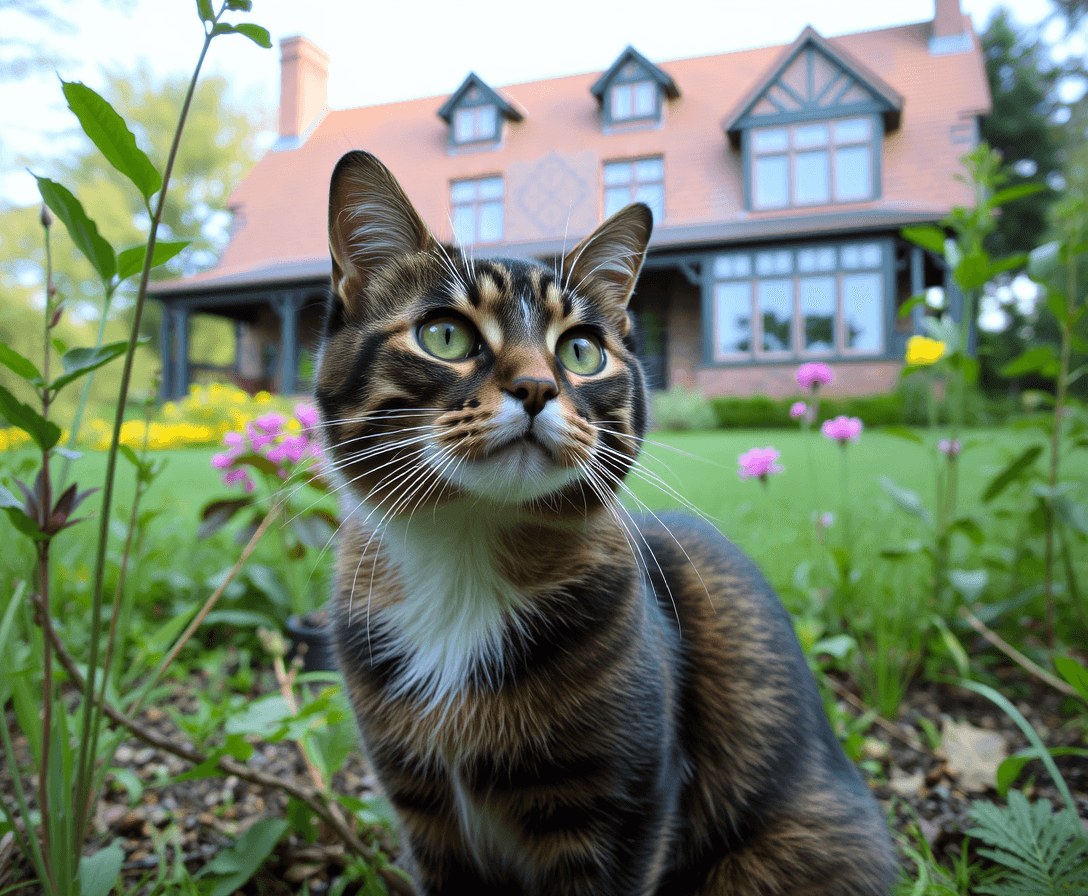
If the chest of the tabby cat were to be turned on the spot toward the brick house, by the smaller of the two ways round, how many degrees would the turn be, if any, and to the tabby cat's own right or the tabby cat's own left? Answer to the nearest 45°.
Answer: approximately 135° to the tabby cat's own right

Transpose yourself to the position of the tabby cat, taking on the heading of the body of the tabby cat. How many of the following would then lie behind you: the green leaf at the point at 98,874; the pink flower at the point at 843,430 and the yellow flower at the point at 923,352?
2

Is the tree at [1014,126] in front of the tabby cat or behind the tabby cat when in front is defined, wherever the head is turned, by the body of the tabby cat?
behind

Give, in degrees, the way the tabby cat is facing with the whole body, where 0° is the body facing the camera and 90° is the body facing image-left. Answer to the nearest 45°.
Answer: approximately 45°

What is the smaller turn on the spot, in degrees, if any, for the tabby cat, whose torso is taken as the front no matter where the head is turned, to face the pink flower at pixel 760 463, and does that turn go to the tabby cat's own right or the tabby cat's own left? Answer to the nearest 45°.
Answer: approximately 180°

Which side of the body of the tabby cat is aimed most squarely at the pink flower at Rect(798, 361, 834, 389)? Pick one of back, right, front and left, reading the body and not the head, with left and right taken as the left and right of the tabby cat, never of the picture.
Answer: back

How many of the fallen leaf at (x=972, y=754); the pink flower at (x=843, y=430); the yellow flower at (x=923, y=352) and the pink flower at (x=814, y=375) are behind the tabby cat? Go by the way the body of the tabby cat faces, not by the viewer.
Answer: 4

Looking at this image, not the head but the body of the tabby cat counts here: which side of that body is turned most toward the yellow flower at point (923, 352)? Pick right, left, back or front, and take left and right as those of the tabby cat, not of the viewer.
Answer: back

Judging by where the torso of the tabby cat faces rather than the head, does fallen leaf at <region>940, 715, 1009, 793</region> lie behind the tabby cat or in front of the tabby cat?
behind

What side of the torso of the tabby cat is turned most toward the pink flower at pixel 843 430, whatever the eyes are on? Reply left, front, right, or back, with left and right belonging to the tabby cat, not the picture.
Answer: back
